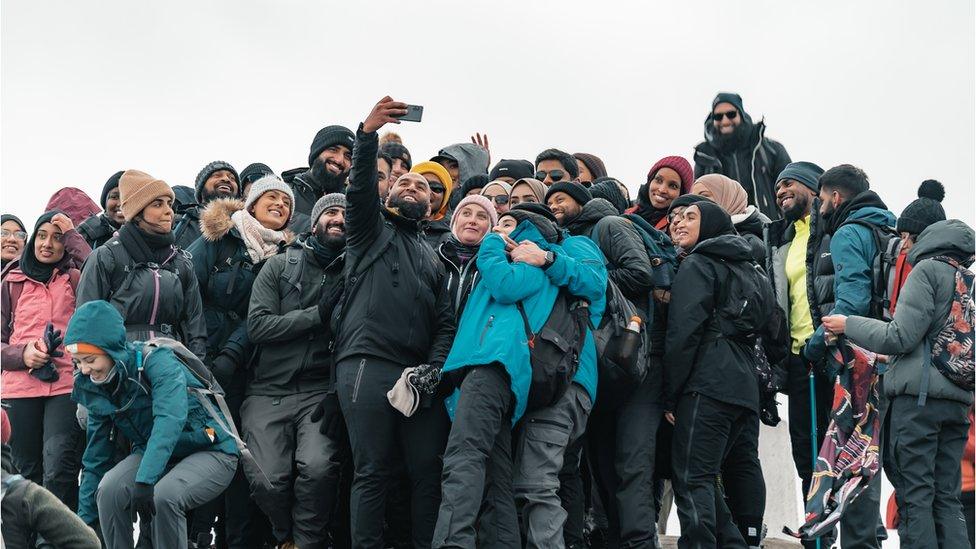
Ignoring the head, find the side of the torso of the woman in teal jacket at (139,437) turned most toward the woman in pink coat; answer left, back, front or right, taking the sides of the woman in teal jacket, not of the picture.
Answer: right

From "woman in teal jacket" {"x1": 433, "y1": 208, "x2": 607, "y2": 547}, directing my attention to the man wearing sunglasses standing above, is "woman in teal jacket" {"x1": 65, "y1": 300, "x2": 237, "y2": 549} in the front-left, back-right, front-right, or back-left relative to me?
back-left

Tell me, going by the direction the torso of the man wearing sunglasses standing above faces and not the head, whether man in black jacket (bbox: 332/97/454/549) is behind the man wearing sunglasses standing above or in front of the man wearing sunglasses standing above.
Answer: in front

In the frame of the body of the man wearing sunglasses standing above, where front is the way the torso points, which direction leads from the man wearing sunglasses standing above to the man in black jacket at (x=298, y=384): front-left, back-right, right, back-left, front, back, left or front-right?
front-right

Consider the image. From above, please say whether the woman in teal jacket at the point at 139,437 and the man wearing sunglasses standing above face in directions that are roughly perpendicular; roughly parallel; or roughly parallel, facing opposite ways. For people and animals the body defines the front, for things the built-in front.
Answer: roughly parallel

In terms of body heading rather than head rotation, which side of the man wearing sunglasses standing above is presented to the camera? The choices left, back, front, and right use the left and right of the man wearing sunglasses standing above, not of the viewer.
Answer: front

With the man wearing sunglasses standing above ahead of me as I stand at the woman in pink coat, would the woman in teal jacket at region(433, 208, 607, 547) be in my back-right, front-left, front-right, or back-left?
front-right

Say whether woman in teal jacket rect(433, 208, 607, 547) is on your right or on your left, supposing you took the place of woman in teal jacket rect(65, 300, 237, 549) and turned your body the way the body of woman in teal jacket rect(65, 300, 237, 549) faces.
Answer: on your left

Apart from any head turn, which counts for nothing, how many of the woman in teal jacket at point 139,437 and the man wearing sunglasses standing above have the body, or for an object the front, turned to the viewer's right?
0

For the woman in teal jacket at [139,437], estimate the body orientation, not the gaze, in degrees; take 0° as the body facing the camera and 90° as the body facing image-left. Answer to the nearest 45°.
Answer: approximately 45°

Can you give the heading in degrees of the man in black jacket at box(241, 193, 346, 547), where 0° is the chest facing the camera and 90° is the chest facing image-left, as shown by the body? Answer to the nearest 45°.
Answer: approximately 315°

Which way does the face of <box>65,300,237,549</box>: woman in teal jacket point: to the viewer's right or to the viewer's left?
to the viewer's left

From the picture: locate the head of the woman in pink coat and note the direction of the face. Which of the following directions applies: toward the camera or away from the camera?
toward the camera

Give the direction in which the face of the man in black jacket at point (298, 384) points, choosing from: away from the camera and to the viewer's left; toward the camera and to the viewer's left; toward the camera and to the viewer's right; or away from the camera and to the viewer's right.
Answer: toward the camera and to the viewer's right

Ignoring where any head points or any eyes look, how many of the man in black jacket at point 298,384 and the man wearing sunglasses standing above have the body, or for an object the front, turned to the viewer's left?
0

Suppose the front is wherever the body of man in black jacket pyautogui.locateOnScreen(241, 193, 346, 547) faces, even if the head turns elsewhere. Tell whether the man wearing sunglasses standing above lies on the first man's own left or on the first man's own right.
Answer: on the first man's own left
